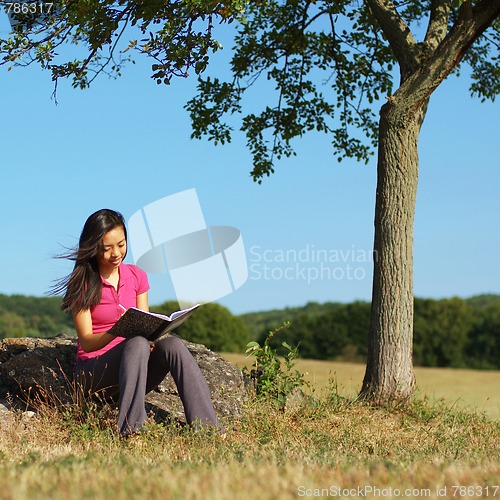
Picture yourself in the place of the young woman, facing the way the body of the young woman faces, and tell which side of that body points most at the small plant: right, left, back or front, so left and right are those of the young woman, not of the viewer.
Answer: left

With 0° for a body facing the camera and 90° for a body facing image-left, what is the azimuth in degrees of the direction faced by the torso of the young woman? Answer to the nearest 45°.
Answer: approximately 315°

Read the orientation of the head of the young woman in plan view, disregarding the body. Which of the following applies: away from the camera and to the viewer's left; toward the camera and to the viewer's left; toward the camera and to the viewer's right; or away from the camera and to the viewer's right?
toward the camera and to the viewer's right
